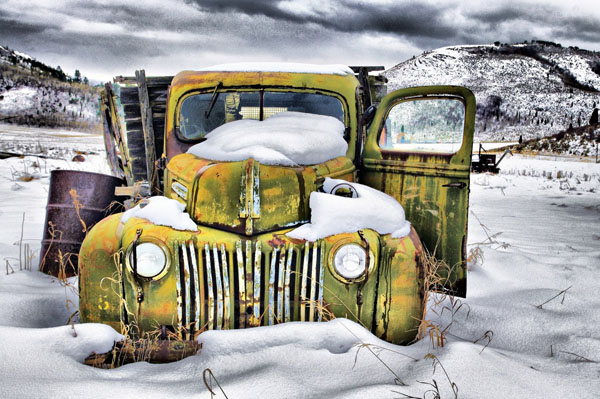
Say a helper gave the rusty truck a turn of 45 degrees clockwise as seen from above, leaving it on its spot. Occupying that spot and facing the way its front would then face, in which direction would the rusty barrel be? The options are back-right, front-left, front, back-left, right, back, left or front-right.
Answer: right

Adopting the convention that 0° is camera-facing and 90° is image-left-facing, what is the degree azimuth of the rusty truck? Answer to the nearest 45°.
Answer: approximately 0°
